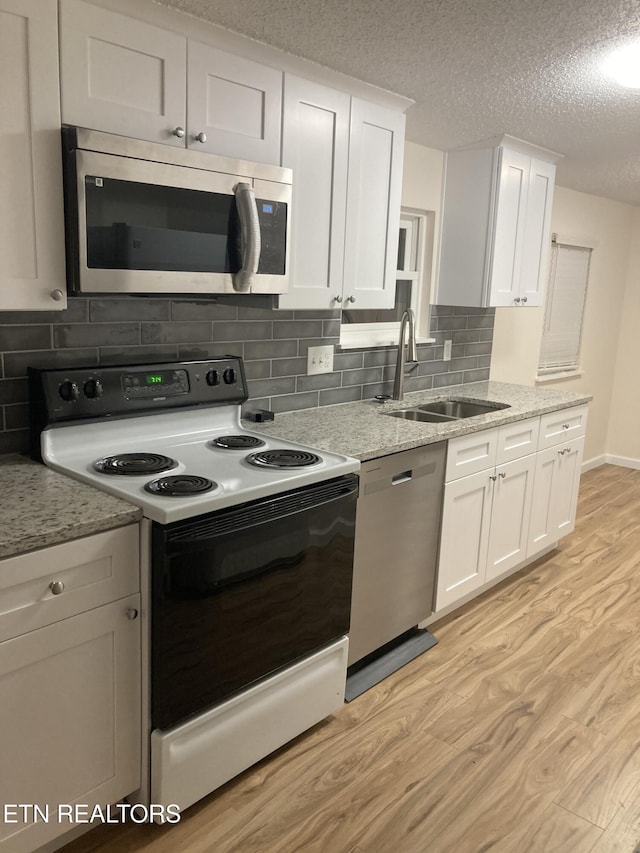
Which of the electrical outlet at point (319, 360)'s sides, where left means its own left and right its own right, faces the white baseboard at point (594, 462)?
left

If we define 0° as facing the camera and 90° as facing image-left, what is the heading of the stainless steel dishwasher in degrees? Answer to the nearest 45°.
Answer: approximately 315°

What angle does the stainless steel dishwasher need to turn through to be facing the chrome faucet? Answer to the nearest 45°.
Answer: approximately 135° to its left

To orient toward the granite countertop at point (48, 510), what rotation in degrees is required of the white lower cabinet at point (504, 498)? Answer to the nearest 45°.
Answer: approximately 90° to its right

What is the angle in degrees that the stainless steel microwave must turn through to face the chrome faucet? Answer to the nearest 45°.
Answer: approximately 90° to its left

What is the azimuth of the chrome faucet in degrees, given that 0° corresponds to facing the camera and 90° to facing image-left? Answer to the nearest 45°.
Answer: approximately 315°

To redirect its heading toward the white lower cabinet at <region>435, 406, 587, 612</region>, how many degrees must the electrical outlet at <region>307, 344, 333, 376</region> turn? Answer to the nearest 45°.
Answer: approximately 45° to its left

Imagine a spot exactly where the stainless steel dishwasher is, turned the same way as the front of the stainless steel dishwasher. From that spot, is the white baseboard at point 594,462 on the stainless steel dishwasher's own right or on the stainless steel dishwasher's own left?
on the stainless steel dishwasher's own left

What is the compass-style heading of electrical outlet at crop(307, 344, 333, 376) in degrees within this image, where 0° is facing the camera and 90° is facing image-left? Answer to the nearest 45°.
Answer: approximately 315°

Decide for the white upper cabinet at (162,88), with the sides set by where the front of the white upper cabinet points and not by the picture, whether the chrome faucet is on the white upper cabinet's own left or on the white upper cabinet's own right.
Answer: on the white upper cabinet's own left
